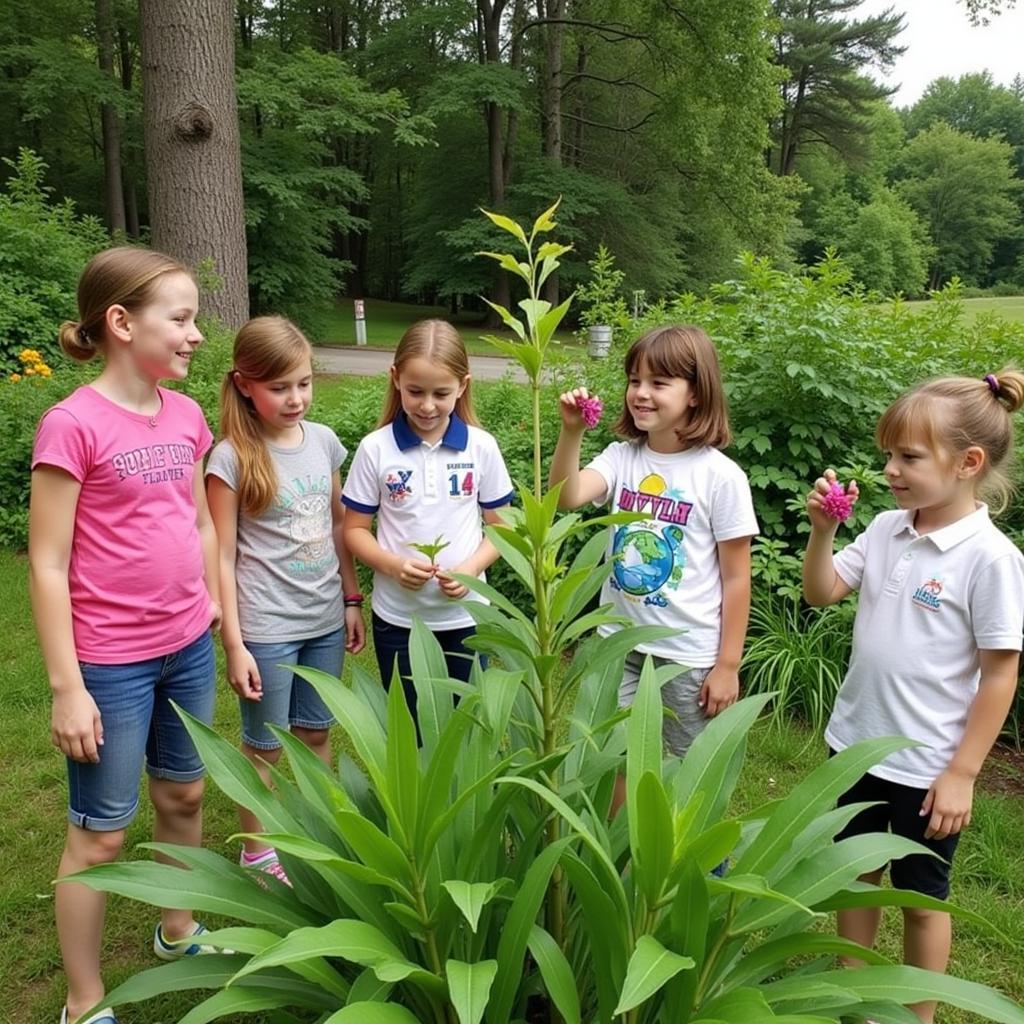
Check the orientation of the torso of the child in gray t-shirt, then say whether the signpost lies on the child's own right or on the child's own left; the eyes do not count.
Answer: on the child's own left

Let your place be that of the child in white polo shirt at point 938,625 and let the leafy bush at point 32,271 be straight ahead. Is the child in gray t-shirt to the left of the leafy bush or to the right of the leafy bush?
left

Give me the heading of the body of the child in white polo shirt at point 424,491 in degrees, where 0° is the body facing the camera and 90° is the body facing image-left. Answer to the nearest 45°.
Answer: approximately 0°

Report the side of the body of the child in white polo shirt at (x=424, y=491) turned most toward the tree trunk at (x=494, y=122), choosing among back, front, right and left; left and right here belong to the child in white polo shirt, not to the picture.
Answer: back

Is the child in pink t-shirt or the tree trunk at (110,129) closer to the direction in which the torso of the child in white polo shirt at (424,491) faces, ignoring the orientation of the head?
the child in pink t-shirt

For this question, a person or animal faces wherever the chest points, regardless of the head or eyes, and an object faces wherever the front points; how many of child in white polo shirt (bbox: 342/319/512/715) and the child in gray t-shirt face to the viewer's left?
0

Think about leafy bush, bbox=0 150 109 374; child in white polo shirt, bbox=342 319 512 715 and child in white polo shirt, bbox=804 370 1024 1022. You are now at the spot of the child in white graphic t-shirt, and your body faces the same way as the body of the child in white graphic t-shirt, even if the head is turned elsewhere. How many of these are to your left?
1

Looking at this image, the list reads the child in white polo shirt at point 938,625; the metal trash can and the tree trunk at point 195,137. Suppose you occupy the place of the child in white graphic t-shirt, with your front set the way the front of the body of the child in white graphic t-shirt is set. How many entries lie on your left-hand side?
1

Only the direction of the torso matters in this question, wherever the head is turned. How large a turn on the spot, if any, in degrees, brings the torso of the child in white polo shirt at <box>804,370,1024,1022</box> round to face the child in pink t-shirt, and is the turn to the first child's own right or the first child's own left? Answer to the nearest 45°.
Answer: approximately 45° to the first child's own right

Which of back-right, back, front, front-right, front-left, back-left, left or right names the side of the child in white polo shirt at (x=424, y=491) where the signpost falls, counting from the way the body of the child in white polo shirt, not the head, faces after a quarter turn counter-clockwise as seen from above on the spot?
left
